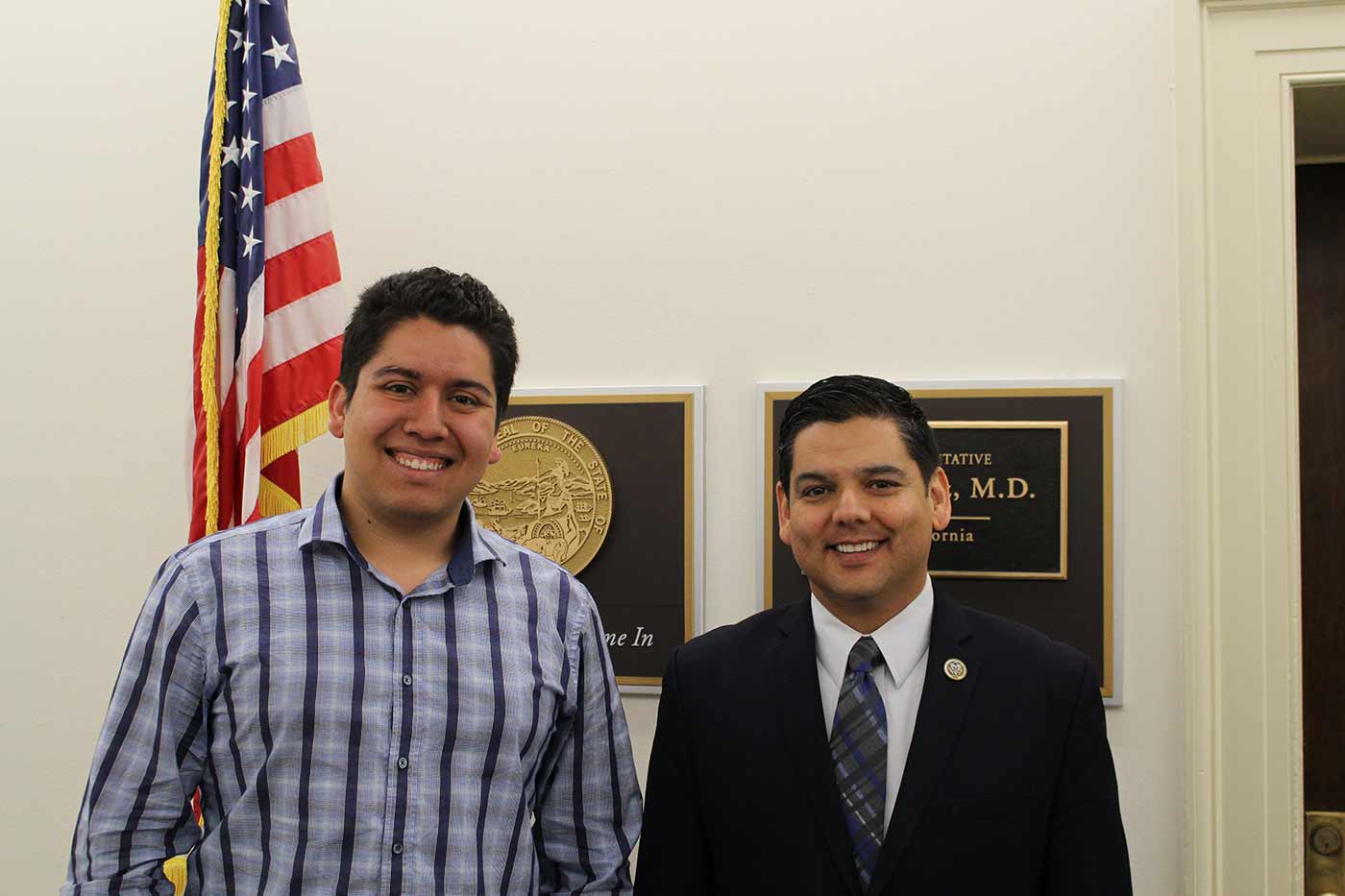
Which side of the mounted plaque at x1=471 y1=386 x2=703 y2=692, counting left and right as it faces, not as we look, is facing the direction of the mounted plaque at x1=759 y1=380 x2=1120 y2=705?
left

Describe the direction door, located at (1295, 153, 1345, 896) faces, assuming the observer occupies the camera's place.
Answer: facing the viewer

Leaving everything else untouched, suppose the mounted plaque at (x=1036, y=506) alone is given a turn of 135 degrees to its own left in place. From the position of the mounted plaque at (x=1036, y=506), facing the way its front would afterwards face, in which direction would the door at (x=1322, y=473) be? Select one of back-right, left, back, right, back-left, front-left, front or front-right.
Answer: front

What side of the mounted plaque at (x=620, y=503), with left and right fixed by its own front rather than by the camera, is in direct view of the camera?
front

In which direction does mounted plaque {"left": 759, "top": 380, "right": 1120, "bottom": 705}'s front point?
toward the camera

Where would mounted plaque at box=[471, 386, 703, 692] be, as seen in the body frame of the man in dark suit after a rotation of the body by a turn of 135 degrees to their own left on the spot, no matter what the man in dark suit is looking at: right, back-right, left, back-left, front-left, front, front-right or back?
left

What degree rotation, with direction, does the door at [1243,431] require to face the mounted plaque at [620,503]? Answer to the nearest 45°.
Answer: approximately 90° to its right

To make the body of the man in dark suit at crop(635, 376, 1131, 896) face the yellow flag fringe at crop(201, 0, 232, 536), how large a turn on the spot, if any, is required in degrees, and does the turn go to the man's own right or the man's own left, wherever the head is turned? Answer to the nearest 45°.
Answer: approximately 90° to the man's own right

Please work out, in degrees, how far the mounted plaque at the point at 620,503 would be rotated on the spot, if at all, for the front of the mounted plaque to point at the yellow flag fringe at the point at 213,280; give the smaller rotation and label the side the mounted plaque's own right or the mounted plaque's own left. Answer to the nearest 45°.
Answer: approximately 90° to the mounted plaque's own right

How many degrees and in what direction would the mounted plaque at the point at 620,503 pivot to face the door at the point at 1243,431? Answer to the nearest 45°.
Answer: approximately 90° to its left

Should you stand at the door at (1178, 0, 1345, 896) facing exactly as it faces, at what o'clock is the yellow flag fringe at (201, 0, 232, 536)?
The yellow flag fringe is roughly at 2 o'clock from the door.

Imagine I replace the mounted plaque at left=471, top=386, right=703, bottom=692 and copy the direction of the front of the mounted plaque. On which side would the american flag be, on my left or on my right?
on my right
